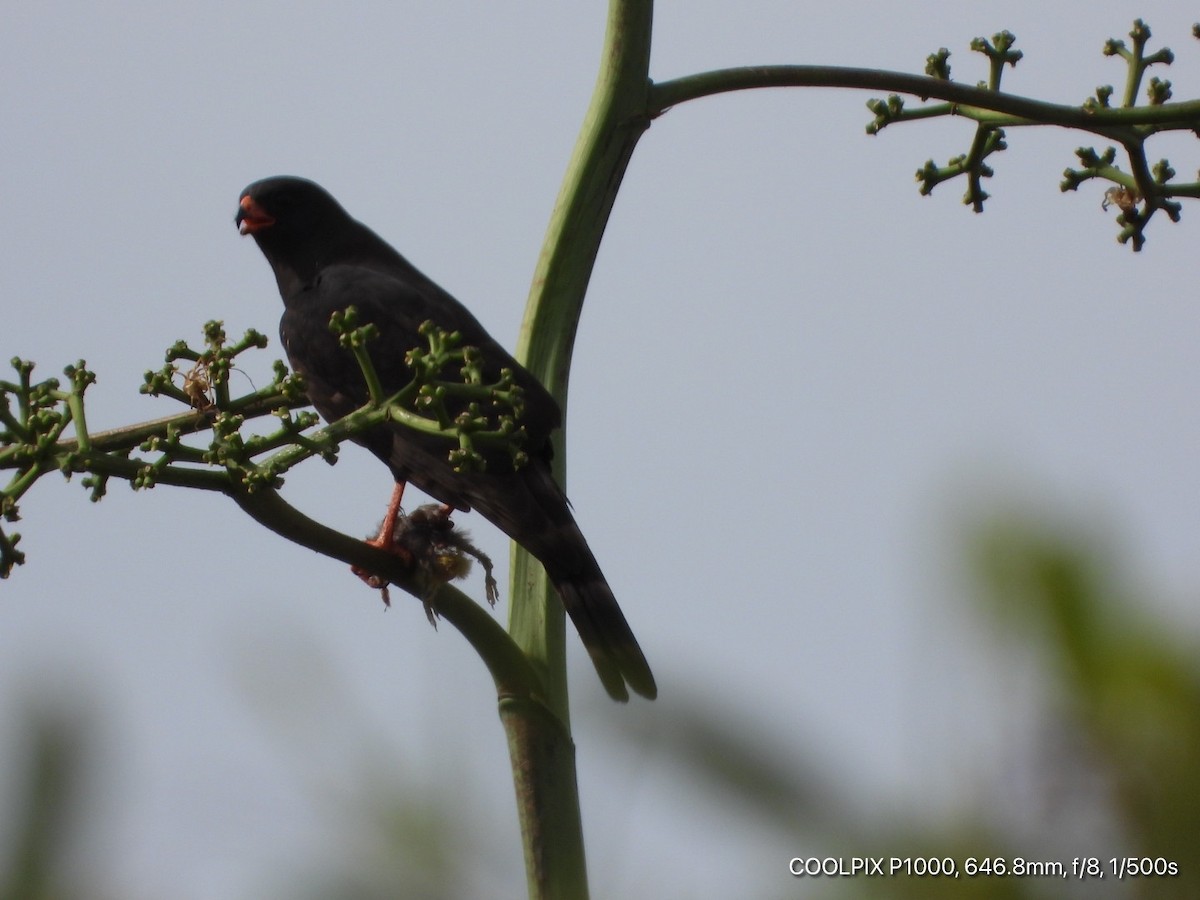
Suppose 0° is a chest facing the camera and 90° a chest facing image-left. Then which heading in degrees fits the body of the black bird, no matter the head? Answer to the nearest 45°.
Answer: approximately 90°
